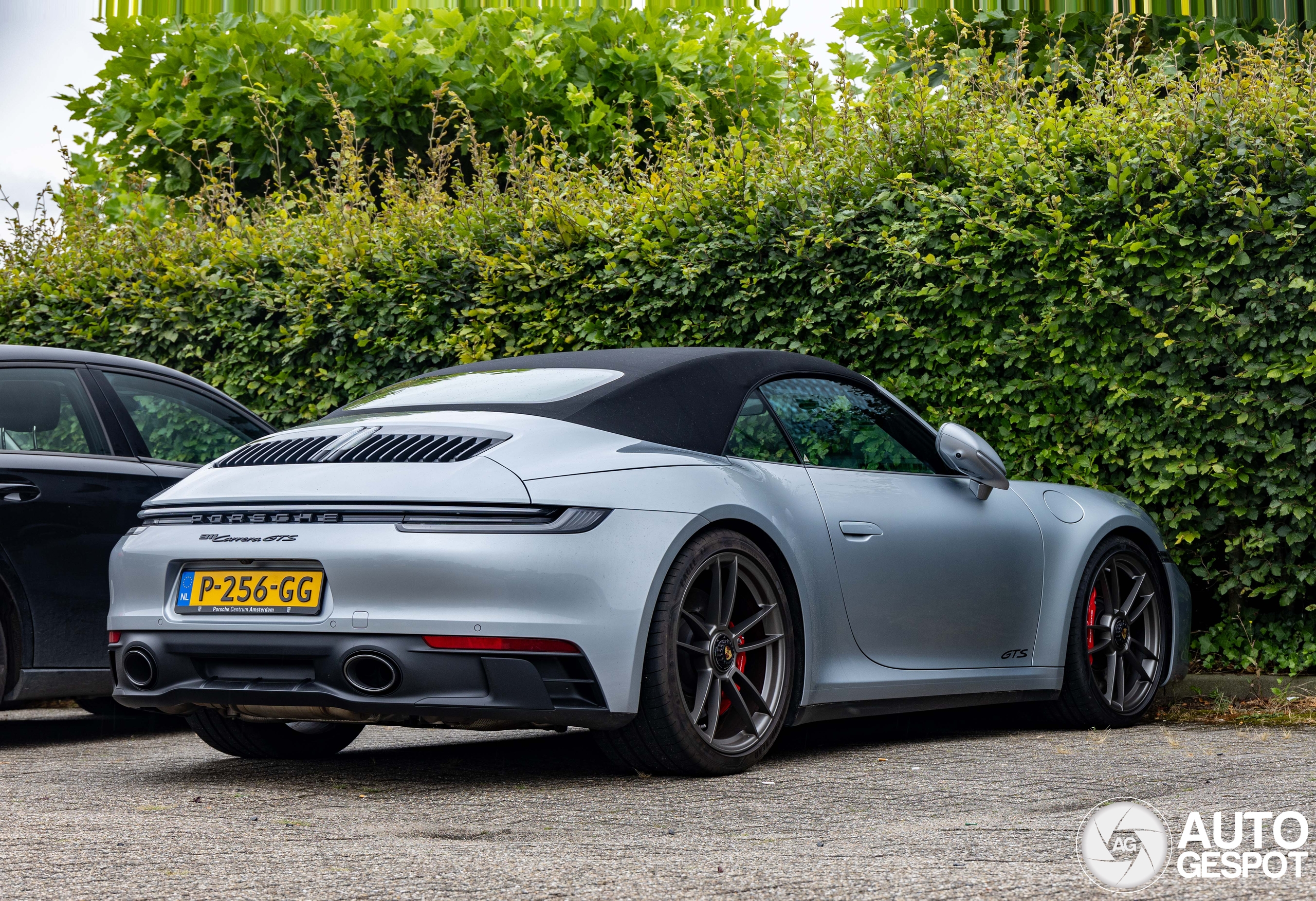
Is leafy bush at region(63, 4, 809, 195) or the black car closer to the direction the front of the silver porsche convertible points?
the leafy bush

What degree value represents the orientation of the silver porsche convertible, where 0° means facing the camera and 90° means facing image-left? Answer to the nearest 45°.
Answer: approximately 225°

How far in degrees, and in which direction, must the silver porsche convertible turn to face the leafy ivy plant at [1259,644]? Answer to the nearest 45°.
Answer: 0° — it already faces it
